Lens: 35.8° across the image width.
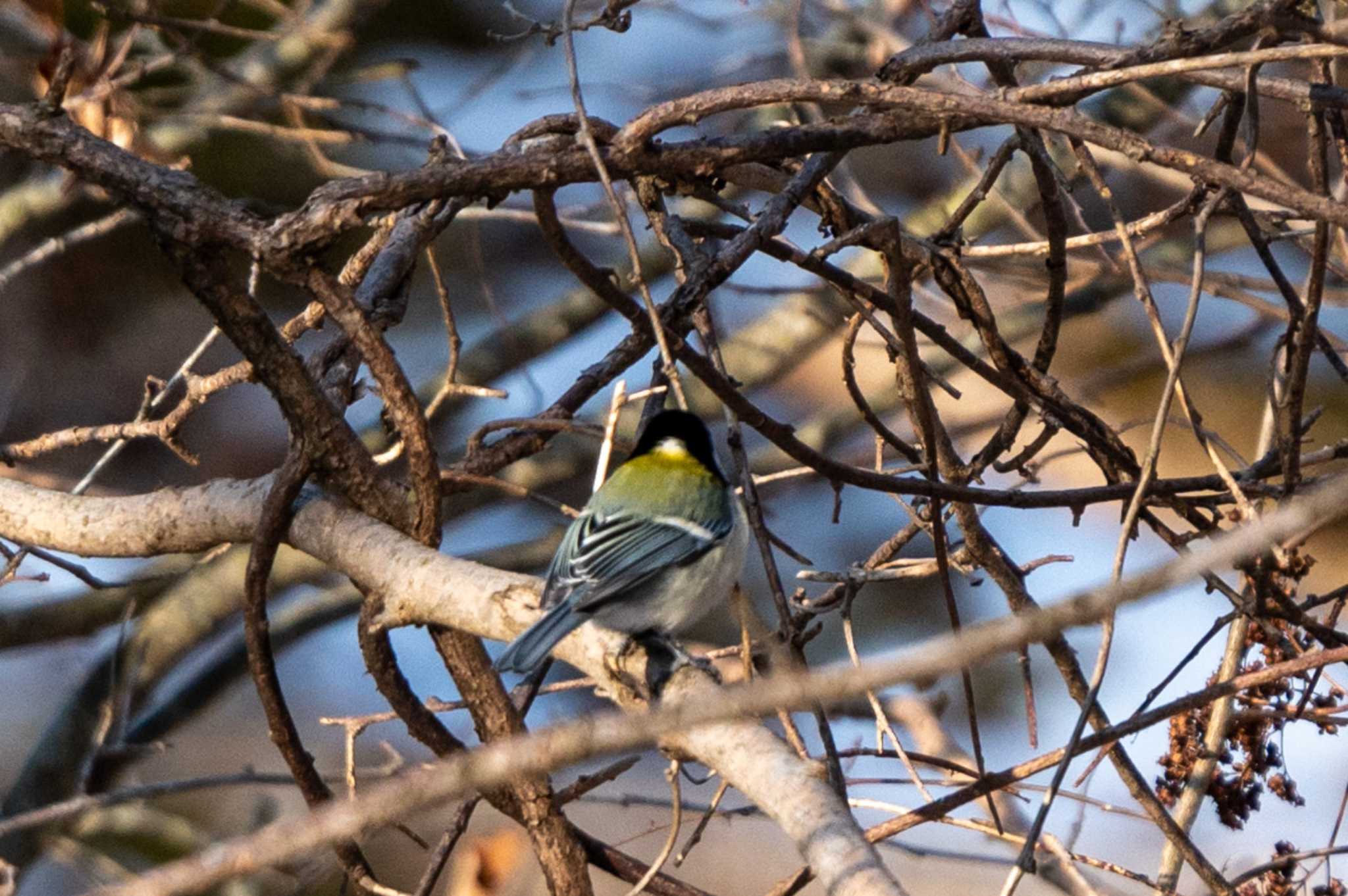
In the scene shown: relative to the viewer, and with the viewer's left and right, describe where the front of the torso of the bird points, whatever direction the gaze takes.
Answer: facing away from the viewer and to the right of the viewer
